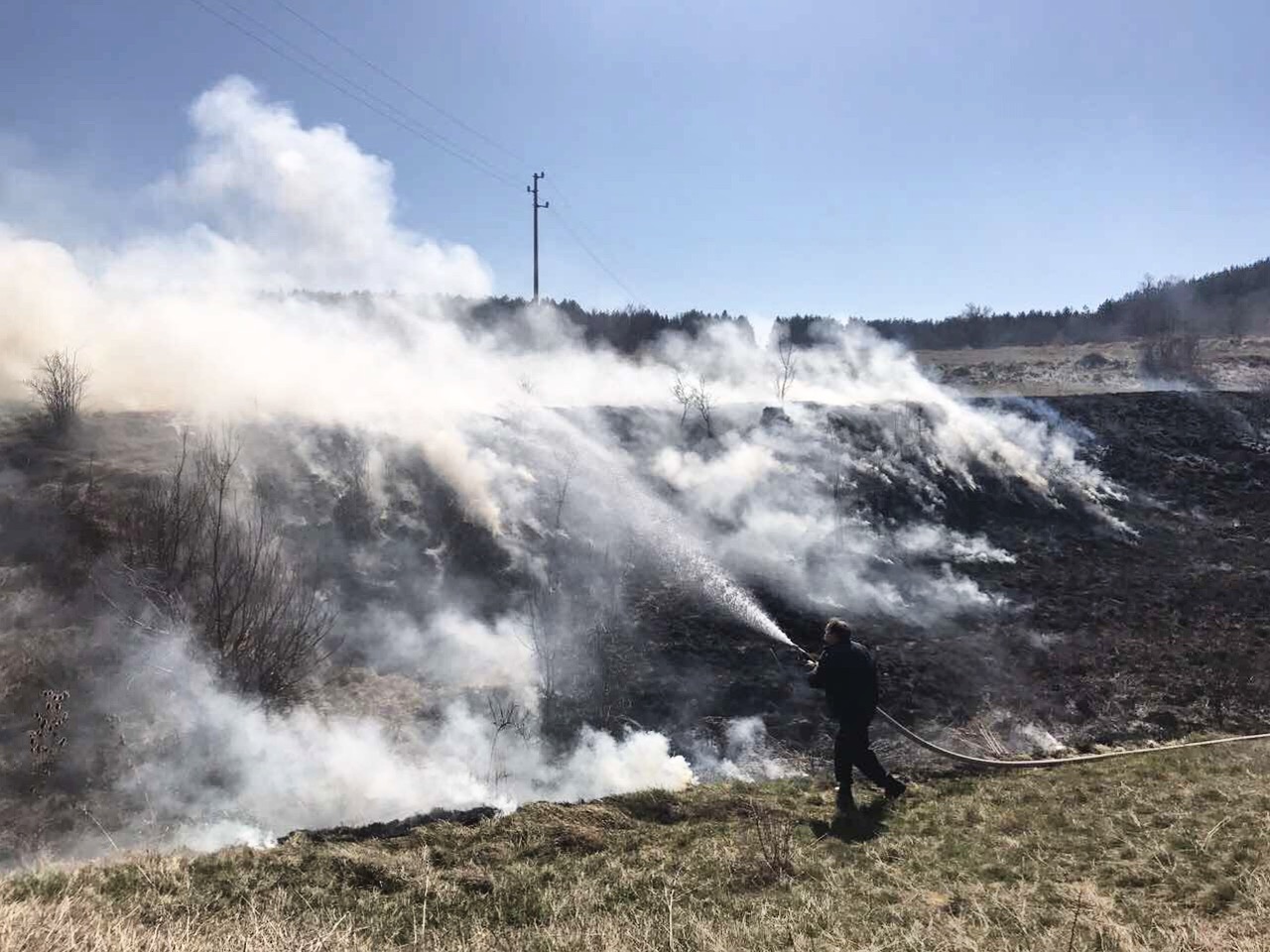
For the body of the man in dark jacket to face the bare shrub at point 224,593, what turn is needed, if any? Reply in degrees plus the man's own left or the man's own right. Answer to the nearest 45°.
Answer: approximately 45° to the man's own left

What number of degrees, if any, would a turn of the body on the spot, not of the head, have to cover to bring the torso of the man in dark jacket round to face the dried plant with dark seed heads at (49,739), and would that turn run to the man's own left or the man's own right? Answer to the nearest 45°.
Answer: approximately 45° to the man's own left

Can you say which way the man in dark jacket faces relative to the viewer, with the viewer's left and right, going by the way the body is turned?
facing away from the viewer and to the left of the viewer

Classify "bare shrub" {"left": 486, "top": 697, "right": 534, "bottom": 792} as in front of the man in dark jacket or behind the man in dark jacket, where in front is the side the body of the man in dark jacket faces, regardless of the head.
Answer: in front

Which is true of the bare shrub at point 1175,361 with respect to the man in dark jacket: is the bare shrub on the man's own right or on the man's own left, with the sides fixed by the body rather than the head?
on the man's own right

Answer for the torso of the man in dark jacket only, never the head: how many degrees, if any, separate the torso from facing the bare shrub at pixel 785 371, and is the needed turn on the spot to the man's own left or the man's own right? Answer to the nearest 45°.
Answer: approximately 45° to the man's own right

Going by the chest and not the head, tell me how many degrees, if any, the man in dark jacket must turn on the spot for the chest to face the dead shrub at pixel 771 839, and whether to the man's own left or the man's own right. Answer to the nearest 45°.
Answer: approximately 135° to the man's own left

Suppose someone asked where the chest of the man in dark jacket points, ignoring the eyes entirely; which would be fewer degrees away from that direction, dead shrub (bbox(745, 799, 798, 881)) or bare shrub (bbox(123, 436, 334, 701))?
the bare shrub

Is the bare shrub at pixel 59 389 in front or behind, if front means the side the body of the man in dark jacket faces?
in front
